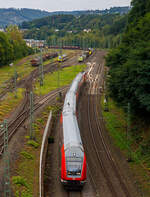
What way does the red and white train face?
toward the camera

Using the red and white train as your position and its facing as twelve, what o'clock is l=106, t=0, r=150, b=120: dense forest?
The dense forest is roughly at 7 o'clock from the red and white train.

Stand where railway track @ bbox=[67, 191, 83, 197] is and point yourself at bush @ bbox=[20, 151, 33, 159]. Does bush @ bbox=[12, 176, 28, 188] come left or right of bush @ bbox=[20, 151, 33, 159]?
left

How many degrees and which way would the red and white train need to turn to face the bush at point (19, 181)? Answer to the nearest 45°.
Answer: approximately 90° to its right
